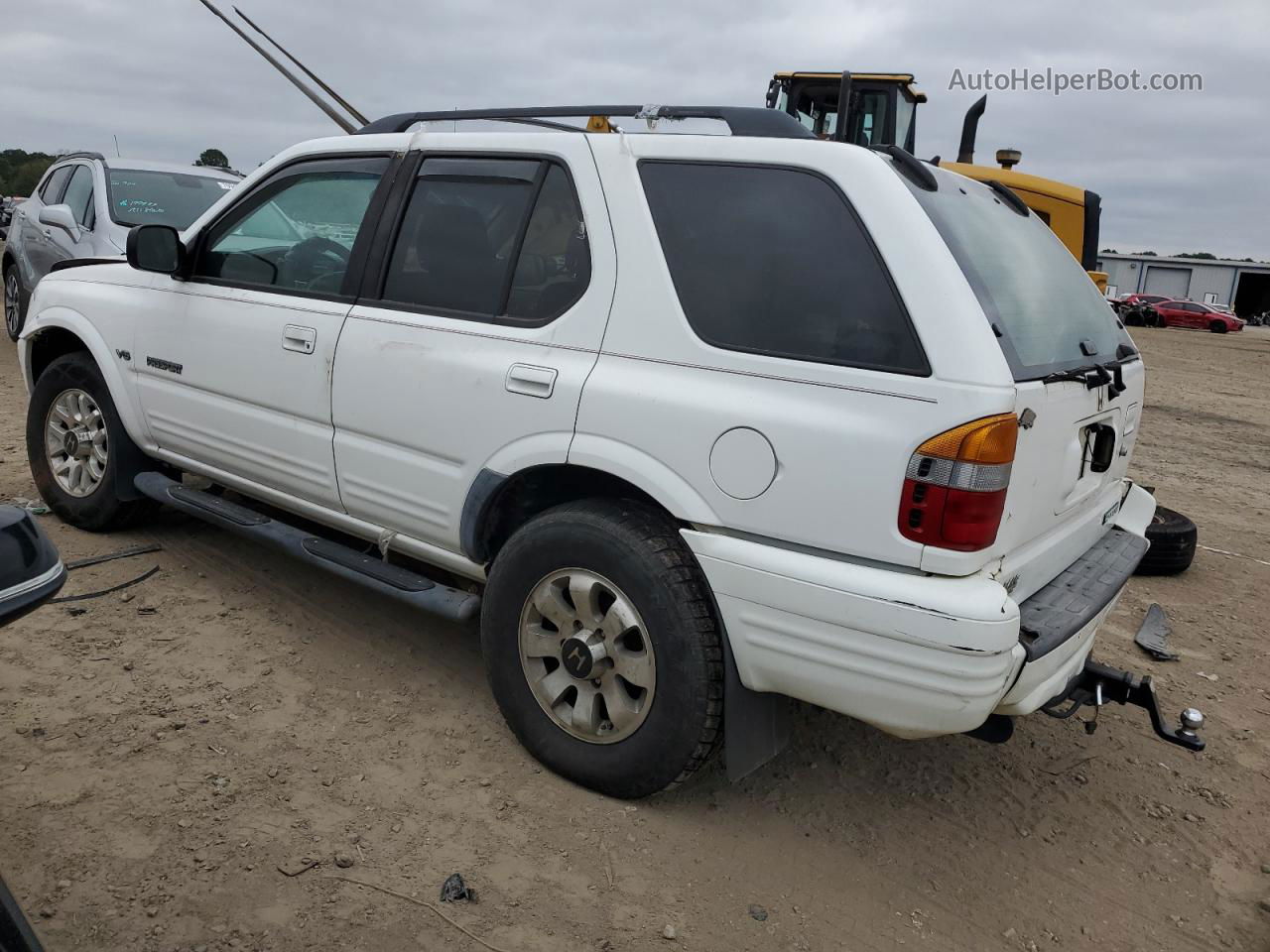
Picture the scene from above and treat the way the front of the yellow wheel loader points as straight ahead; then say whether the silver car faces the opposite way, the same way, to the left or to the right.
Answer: the opposite way

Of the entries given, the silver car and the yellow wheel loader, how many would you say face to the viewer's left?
1

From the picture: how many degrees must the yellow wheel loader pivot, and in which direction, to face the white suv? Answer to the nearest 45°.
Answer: approximately 90° to its left

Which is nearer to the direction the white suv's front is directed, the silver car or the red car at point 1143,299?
the silver car

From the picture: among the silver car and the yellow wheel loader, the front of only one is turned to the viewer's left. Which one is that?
the yellow wheel loader

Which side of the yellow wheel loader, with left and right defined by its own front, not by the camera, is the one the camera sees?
left

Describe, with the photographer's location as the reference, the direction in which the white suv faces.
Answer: facing away from the viewer and to the left of the viewer

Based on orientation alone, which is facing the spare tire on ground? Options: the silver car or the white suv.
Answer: the silver car

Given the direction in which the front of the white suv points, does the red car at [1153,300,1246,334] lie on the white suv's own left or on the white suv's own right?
on the white suv's own right

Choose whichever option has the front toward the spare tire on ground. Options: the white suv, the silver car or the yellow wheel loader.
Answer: the silver car

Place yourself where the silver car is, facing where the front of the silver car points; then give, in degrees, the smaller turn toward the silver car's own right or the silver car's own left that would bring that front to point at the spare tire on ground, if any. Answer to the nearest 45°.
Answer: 0° — it already faces it

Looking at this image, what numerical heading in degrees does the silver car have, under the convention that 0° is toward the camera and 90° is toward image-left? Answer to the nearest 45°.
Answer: approximately 315°
